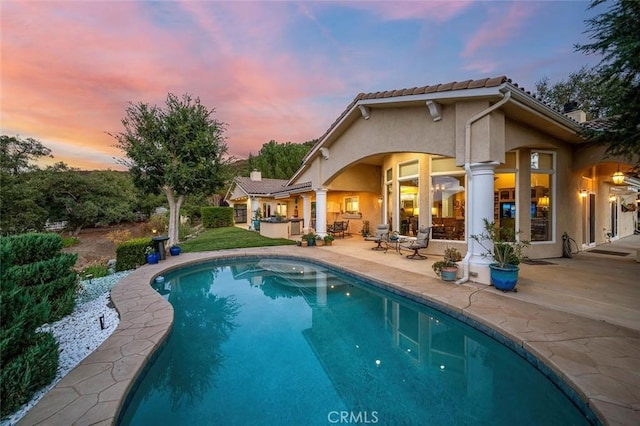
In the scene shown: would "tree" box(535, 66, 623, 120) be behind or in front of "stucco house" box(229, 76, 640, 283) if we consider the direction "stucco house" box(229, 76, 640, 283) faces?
behind

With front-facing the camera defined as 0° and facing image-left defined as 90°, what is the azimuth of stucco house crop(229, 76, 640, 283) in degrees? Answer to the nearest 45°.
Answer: approximately 45°

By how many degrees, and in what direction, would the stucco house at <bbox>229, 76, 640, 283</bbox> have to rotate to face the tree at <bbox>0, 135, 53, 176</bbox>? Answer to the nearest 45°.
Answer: approximately 45° to its right

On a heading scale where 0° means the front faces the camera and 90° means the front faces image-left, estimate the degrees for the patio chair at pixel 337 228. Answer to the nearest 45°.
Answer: approximately 45°

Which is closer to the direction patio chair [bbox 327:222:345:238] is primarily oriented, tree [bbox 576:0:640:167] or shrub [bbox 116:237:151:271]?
the shrub

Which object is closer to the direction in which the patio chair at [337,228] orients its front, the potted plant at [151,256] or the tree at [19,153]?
the potted plant

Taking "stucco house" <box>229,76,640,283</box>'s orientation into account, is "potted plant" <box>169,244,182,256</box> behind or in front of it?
in front

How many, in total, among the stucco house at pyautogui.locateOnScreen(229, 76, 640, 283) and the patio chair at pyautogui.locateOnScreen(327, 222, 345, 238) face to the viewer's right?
0

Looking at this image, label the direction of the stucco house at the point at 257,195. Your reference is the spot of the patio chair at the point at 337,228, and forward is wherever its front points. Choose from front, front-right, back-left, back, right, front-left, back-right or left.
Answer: right
